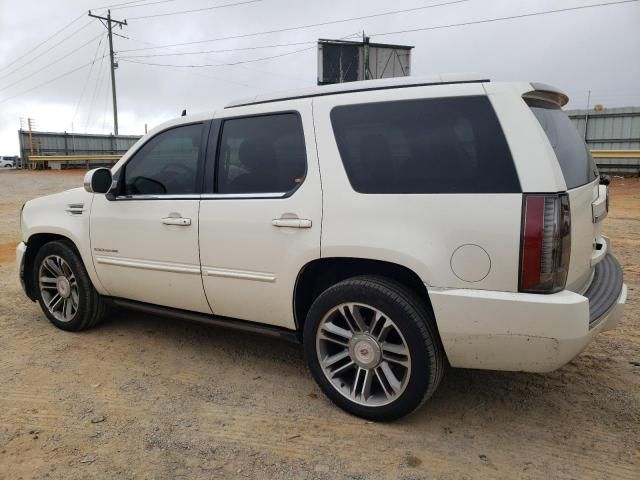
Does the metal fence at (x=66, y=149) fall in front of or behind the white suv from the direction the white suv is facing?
in front

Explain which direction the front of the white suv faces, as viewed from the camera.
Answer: facing away from the viewer and to the left of the viewer

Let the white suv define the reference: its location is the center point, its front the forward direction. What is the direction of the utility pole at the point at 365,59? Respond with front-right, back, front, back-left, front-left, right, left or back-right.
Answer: front-right

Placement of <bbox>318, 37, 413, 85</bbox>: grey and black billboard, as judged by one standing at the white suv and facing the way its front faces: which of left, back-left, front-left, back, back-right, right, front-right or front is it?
front-right

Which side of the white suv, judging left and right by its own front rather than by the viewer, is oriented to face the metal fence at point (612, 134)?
right
